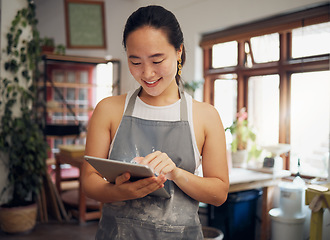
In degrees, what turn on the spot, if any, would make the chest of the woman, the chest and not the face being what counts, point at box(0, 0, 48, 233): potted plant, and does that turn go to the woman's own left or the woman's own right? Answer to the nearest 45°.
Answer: approximately 135° to the woman's own right

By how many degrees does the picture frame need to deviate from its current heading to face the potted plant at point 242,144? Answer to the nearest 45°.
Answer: approximately 45° to its left

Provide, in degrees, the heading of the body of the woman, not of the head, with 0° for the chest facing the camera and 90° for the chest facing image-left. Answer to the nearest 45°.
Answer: approximately 0°

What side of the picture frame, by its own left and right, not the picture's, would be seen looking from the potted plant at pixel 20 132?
front

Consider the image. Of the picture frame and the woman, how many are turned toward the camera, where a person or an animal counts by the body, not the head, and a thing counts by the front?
2

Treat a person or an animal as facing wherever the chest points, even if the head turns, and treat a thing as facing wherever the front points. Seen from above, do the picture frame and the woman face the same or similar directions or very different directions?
same or similar directions

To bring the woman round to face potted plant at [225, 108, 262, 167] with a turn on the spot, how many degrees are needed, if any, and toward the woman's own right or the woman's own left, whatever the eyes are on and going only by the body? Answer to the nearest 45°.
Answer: approximately 180°

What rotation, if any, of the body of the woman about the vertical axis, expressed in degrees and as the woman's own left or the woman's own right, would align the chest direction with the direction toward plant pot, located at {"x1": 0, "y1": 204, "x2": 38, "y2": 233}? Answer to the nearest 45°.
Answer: approximately 135° to the woman's own right

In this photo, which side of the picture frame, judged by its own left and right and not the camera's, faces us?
front

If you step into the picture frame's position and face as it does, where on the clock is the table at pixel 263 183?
The table is roughly at 11 o'clock from the picture frame.

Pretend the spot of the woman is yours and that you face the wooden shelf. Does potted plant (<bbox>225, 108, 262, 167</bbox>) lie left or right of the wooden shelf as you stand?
right
